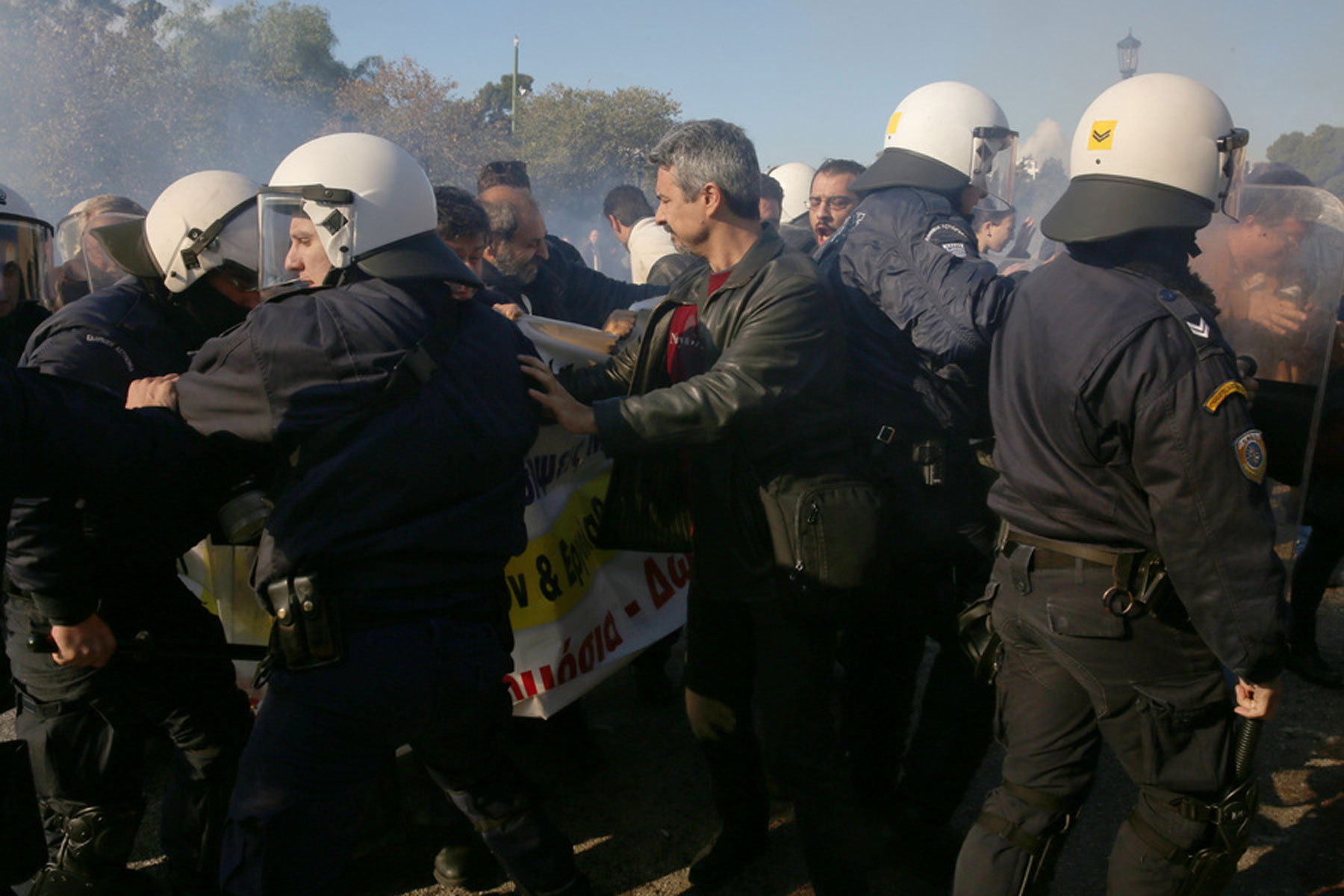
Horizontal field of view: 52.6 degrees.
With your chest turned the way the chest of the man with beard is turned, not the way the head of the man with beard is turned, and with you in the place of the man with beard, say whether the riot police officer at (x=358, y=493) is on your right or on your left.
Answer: on your right

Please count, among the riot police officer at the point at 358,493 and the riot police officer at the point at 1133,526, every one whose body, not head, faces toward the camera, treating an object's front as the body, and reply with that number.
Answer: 0

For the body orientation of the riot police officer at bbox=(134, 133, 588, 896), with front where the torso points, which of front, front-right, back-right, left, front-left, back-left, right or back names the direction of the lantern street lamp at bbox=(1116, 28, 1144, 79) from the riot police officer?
right

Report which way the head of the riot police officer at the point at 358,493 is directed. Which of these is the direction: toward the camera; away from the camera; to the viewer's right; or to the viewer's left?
to the viewer's left

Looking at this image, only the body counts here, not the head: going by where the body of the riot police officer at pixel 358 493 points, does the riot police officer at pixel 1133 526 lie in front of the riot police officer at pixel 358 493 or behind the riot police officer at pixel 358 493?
behind

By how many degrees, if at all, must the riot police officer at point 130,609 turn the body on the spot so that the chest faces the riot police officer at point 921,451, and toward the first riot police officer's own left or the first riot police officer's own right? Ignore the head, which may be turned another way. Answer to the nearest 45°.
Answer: approximately 45° to the first riot police officer's own left

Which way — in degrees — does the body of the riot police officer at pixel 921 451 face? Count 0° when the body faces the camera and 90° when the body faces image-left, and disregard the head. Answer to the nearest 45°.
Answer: approximately 225°

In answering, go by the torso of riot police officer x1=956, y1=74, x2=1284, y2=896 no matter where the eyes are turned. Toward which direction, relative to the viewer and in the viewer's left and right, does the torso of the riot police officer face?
facing away from the viewer and to the right of the viewer

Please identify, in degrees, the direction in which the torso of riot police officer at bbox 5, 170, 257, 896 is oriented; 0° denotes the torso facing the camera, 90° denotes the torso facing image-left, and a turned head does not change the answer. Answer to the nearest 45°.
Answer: approximately 315°

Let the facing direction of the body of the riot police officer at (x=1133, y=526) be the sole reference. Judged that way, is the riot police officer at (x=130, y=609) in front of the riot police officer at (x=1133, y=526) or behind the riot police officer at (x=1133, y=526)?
behind

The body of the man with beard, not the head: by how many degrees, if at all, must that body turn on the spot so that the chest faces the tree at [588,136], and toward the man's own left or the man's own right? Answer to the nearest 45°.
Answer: approximately 135° to the man's own left

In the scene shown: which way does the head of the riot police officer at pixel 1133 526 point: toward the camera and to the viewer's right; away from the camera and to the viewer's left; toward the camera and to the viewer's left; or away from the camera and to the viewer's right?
away from the camera and to the viewer's right
